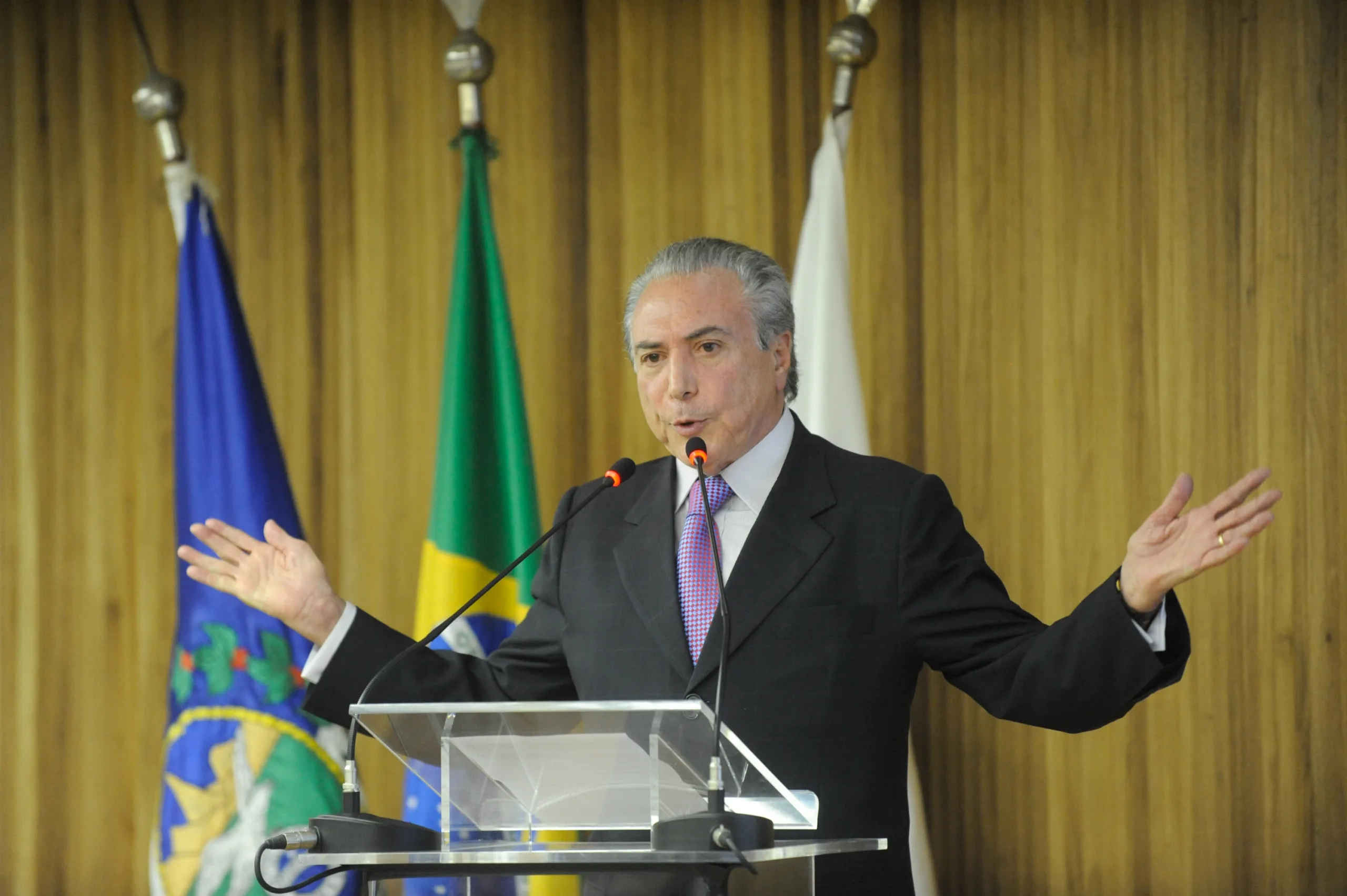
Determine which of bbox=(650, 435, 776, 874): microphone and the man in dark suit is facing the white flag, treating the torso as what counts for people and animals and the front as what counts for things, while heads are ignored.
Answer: the microphone

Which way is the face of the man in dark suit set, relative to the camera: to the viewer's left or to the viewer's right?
to the viewer's left

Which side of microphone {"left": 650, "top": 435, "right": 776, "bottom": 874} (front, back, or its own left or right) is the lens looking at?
back

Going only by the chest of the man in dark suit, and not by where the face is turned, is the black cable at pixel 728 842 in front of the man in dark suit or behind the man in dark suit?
in front

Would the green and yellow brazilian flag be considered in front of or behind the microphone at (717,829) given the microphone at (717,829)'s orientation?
in front

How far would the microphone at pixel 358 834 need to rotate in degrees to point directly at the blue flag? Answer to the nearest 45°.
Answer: approximately 90° to its left
